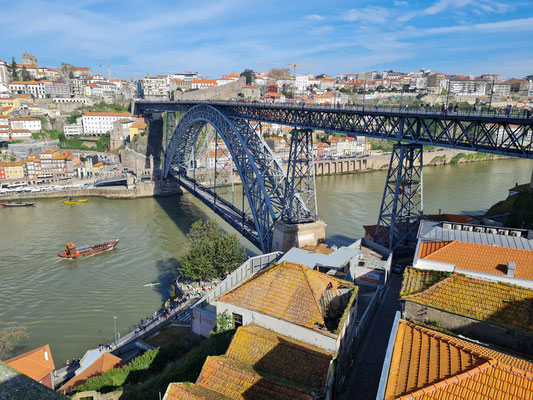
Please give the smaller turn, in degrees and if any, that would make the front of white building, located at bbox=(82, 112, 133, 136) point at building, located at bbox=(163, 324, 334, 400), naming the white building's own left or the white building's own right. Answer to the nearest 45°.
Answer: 0° — it already faces it

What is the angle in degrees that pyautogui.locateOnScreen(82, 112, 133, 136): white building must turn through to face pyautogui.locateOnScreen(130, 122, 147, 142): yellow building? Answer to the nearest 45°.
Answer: approximately 45° to its left

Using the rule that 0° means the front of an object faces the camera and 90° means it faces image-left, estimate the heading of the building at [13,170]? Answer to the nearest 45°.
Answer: approximately 0°

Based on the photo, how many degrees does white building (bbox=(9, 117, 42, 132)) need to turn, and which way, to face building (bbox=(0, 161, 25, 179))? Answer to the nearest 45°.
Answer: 0° — it already faces it
